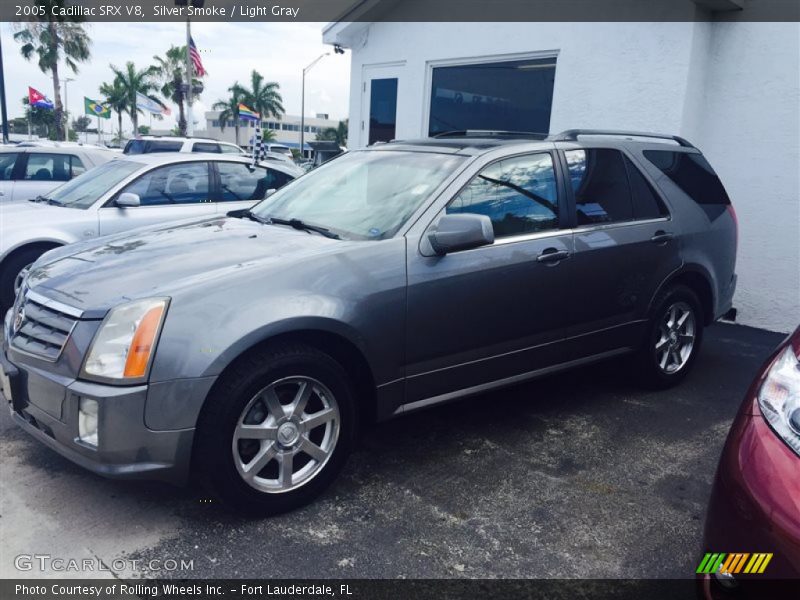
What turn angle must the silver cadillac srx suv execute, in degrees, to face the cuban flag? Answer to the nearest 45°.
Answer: approximately 90° to its right

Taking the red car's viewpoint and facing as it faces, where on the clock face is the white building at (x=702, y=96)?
The white building is roughly at 4 o'clock from the red car.

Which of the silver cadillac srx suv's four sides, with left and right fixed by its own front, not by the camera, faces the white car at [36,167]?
right

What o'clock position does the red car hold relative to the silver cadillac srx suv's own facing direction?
The red car is roughly at 9 o'clock from the silver cadillac srx suv.

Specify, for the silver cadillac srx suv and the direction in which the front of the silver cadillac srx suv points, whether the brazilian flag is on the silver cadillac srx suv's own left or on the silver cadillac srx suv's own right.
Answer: on the silver cadillac srx suv's own right

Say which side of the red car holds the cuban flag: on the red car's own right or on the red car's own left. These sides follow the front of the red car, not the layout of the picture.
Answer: on the red car's own right

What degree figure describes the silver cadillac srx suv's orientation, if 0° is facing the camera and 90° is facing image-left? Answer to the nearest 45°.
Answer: approximately 45°

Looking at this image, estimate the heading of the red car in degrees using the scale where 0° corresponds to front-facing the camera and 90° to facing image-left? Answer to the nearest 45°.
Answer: approximately 45°

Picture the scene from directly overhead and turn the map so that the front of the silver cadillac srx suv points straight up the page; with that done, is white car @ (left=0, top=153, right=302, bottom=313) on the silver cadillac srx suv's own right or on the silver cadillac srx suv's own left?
on the silver cadillac srx suv's own right
